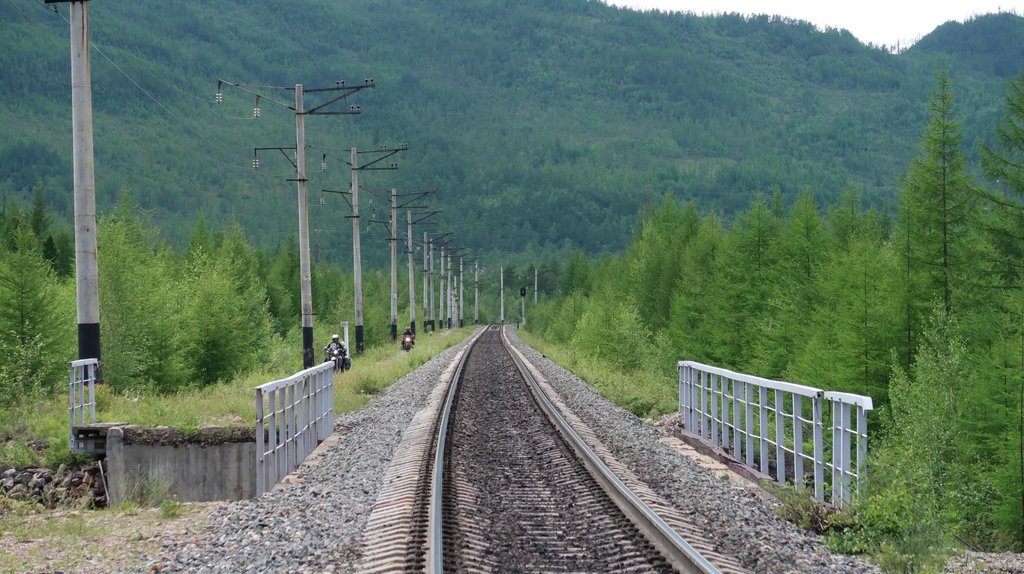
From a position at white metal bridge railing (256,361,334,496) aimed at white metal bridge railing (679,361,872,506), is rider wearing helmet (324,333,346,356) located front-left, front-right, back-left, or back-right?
back-left

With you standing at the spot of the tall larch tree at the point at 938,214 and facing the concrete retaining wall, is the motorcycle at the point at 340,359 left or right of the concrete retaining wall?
right

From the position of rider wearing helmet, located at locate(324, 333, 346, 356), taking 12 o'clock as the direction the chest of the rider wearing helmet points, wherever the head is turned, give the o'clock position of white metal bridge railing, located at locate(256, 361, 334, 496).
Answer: The white metal bridge railing is roughly at 12 o'clock from the rider wearing helmet.

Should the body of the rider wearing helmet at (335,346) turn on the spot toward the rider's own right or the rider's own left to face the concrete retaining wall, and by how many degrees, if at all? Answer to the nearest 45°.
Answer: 0° — they already face it

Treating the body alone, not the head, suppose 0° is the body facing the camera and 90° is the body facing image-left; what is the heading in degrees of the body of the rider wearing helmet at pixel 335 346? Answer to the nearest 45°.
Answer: approximately 0°

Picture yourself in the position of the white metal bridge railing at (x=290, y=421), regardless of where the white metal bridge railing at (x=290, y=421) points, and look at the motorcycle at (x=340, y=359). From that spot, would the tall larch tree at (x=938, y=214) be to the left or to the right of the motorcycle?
right

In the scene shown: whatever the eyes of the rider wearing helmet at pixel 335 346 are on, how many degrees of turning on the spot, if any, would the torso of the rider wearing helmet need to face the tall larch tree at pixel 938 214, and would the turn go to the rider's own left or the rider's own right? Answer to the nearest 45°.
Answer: approximately 90° to the rider's own left

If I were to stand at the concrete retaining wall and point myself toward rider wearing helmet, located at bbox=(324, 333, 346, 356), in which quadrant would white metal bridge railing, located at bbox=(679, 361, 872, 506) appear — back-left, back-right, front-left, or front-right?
back-right

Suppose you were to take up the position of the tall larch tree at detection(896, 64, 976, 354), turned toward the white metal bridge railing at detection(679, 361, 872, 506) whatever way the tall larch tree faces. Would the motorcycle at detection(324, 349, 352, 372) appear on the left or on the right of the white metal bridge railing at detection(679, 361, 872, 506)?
right
